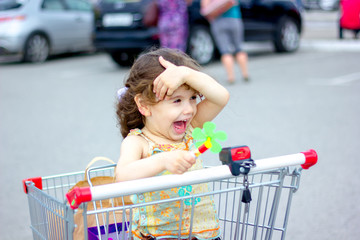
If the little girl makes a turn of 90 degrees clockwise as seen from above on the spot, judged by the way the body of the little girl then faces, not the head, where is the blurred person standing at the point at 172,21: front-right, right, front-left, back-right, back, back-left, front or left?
back-right

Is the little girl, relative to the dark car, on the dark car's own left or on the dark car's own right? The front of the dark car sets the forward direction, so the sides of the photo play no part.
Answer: on the dark car's own right
